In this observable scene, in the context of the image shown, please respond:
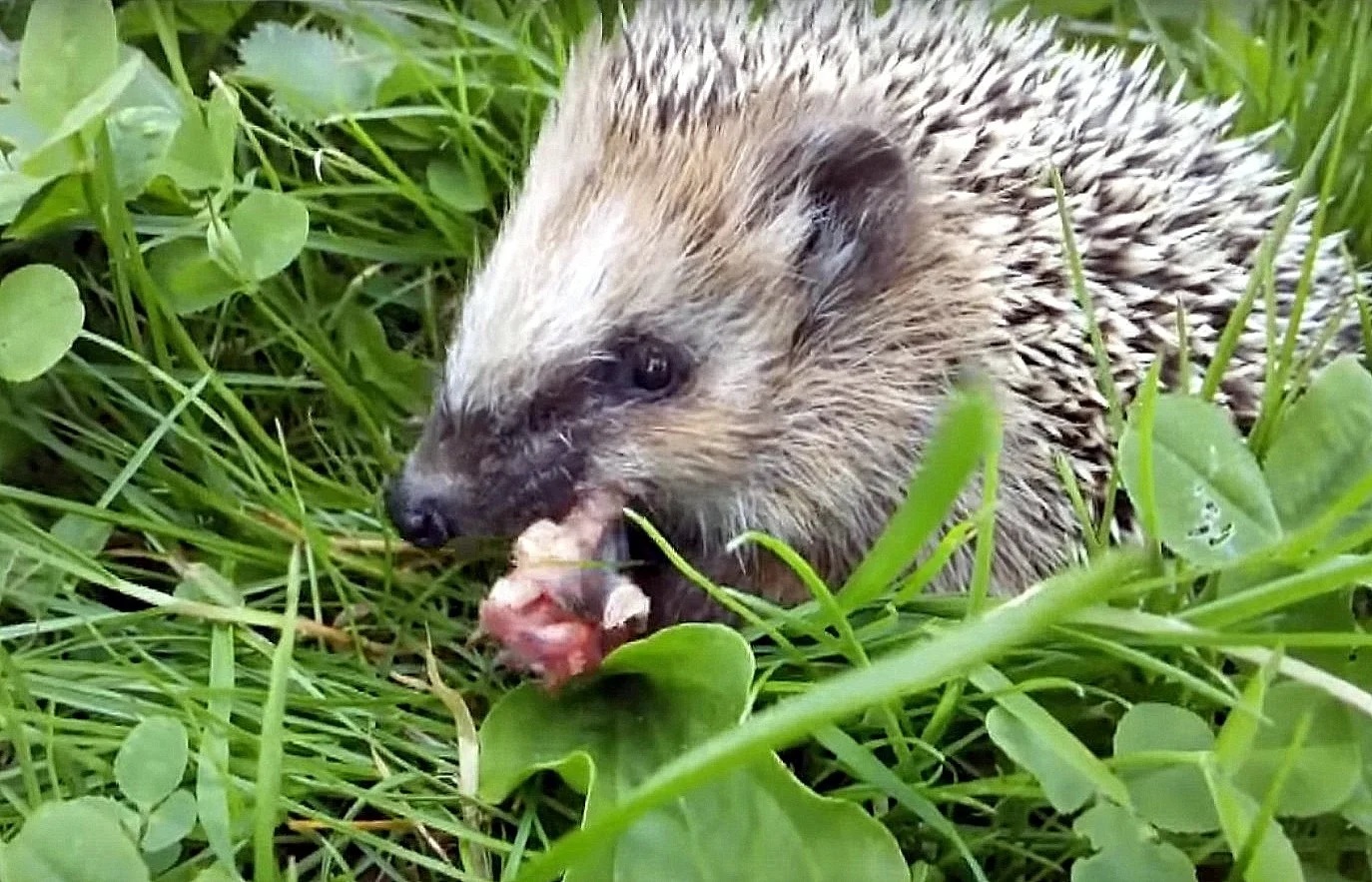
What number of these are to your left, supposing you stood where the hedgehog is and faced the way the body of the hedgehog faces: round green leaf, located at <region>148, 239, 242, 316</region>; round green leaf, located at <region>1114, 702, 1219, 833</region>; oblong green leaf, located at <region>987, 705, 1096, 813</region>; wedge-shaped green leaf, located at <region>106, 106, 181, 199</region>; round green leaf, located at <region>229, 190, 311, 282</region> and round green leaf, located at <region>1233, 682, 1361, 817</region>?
3

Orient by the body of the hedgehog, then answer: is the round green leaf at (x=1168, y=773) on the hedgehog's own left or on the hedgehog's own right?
on the hedgehog's own left

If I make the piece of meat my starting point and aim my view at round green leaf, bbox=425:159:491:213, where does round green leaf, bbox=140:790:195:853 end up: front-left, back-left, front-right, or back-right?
back-left

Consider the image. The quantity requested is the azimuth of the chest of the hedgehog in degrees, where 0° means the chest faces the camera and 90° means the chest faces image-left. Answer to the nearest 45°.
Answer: approximately 45°

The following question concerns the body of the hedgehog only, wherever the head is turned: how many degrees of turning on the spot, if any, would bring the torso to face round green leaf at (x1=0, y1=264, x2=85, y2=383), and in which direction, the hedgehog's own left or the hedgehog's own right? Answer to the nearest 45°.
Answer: approximately 45° to the hedgehog's own right

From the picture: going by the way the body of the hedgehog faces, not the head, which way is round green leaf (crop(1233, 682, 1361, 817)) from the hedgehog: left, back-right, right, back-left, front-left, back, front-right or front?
left
